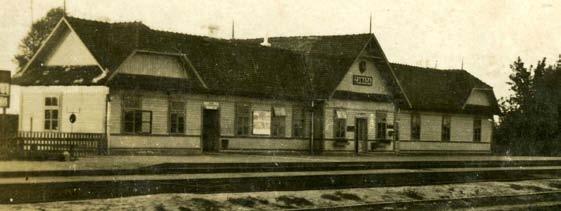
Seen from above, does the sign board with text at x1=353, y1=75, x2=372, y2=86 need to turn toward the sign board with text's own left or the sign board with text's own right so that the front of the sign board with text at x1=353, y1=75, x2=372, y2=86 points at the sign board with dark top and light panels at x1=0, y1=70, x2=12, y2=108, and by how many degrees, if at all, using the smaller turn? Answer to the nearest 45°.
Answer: approximately 45° to the sign board with text's own right

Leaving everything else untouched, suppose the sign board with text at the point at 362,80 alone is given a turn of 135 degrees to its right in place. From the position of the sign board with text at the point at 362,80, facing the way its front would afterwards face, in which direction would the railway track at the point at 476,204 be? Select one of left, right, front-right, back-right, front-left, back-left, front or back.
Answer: back-left

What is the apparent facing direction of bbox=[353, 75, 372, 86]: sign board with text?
toward the camera
